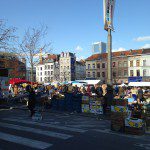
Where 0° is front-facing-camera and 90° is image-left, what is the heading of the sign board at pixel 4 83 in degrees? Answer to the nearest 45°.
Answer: approximately 0°

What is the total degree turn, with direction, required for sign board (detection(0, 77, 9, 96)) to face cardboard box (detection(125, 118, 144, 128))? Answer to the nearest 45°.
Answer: approximately 45° to its left

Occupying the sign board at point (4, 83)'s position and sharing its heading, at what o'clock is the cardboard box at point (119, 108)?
The cardboard box is roughly at 11 o'clock from the sign board.

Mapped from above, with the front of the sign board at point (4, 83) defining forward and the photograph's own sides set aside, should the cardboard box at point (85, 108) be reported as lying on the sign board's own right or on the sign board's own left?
on the sign board's own left
